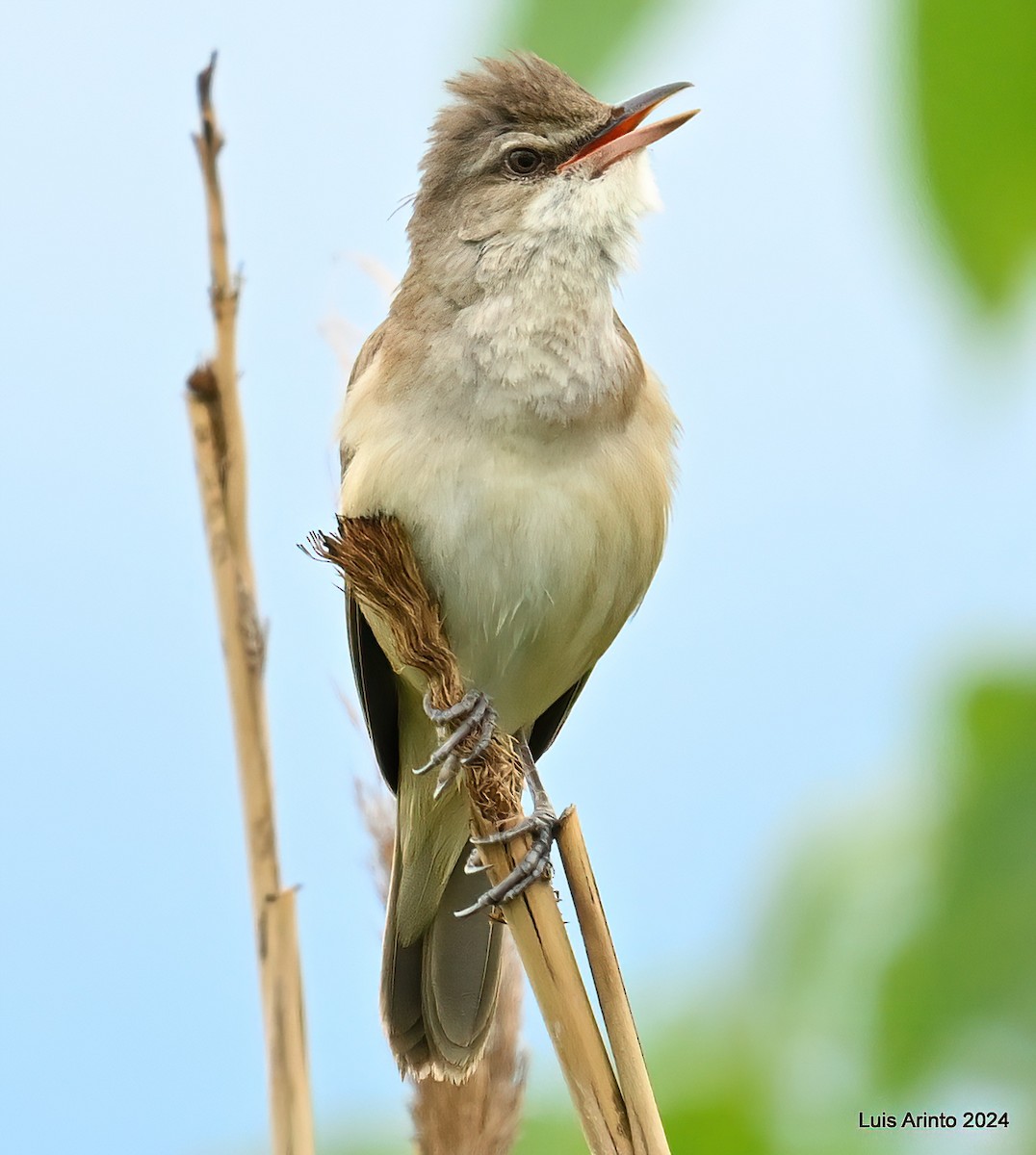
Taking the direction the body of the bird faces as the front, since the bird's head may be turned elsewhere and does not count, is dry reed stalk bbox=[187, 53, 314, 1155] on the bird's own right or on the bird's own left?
on the bird's own right

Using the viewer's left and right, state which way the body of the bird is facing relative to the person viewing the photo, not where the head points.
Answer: facing the viewer and to the right of the viewer
